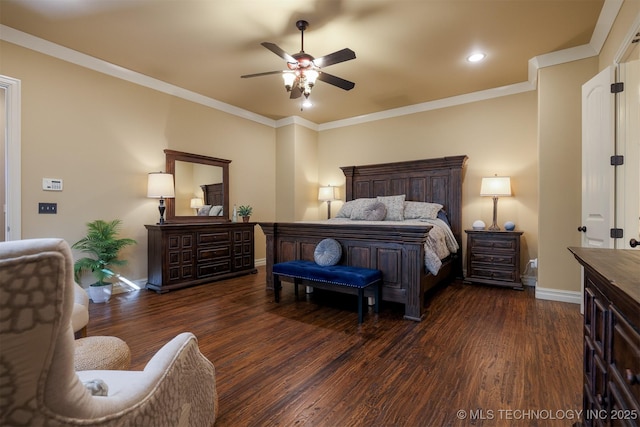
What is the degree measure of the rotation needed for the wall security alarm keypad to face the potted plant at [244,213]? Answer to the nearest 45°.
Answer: approximately 90° to its left

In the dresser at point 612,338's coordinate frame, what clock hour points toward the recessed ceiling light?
The recessed ceiling light is roughly at 2 o'clock from the dresser.

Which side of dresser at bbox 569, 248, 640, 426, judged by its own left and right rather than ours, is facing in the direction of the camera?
left

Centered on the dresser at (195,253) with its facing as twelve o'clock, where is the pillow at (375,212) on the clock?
The pillow is roughly at 11 o'clock from the dresser.

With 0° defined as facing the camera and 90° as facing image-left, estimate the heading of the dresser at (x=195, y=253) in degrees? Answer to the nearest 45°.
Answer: approximately 315°

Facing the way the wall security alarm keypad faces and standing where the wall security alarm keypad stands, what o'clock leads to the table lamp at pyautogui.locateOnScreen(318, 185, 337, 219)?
The table lamp is roughly at 9 o'clock from the wall security alarm keypad.

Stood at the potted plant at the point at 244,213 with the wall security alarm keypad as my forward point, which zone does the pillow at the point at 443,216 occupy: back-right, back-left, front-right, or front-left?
back-left

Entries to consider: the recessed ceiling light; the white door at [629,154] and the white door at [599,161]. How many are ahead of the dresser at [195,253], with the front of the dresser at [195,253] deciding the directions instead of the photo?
3

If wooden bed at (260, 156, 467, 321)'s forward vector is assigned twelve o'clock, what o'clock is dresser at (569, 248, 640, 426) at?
The dresser is roughly at 10 o'clock from the wooden bed.

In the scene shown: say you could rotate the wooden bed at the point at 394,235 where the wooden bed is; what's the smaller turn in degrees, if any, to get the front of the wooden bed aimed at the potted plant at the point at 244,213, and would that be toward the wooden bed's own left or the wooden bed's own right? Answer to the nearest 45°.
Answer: approximately 90° to the wooden bed's own right

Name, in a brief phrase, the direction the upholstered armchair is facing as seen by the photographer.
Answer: facing to the right of the viewer
